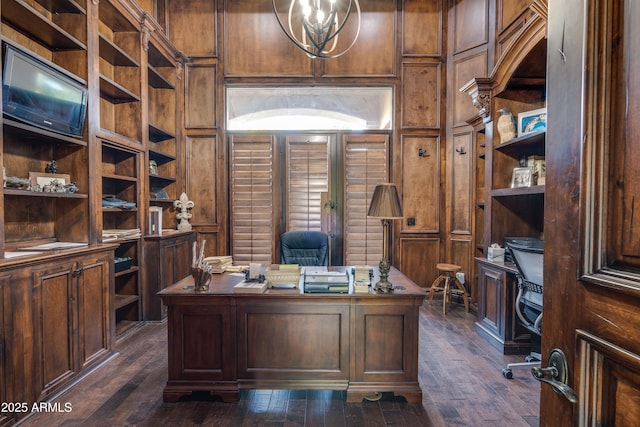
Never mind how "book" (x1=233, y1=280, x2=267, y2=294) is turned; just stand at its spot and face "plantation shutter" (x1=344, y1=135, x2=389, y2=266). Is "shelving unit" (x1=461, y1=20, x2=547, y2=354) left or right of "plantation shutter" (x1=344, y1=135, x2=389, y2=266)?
right

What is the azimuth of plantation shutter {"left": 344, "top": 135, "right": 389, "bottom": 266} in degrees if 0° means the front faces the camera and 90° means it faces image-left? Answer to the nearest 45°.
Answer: approximately 0°

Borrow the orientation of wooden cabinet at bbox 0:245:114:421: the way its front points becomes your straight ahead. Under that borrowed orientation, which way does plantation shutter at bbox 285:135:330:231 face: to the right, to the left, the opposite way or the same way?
to the right

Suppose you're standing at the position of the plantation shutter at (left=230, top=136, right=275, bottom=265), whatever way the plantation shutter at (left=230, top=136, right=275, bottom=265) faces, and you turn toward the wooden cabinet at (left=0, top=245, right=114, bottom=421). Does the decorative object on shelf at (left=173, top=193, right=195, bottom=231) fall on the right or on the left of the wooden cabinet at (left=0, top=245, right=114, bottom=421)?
right

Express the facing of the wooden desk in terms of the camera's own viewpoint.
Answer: facing away from the viewer

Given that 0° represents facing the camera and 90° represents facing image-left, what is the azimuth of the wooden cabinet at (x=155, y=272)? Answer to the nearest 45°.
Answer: approximately 315°

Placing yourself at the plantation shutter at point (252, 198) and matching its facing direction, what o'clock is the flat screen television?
The flat screen television is roughly at 1 o'clock from the plantation shutter.

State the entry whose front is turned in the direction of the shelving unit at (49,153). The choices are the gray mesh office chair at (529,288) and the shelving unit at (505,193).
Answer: the shelving unit at (505,193)

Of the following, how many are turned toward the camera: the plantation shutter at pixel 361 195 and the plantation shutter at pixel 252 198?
2

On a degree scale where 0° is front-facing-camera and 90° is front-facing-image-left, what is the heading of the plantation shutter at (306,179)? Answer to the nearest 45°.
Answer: approximately 0°

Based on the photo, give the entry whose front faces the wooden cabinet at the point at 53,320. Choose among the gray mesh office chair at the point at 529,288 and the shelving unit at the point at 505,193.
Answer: the shelving unit

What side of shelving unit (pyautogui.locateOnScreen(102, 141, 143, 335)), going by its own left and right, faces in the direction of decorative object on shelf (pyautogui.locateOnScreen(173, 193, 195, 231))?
left
